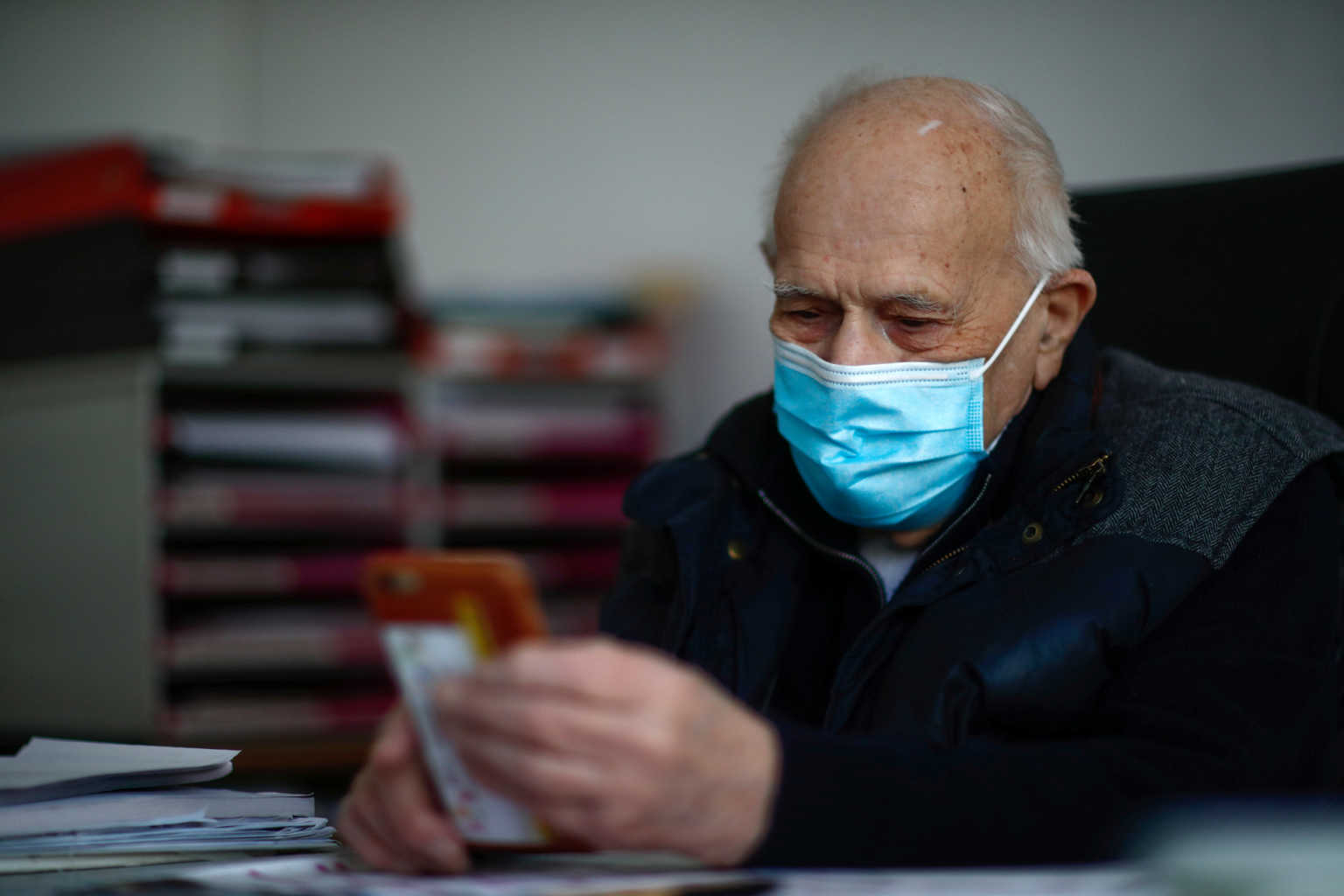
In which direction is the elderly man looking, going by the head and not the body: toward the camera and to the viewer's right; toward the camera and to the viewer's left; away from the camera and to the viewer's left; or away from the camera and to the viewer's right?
toward the camera and to the viewer's left

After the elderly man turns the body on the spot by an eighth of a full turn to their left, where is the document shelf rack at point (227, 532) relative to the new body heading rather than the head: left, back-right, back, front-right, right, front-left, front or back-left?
back-right

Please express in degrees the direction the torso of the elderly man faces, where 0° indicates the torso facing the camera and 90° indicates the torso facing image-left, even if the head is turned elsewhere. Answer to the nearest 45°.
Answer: approximately 45°
